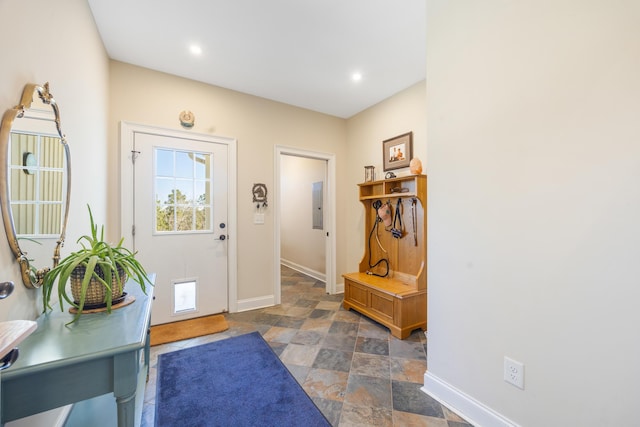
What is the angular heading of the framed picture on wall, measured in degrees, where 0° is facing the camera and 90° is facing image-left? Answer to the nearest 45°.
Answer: approximately 45°

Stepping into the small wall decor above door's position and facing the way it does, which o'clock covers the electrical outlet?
The electrical outlet is roughly at 11 o'clock from the small wall decor above door.

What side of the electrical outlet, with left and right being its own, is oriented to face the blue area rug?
front

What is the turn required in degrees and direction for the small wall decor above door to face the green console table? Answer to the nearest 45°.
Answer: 0° — it already faces it

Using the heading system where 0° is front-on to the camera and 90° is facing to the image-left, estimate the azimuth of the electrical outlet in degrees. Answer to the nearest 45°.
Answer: approximately 45°

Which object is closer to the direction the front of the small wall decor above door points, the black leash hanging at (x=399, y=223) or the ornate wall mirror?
the ornate wall mirror

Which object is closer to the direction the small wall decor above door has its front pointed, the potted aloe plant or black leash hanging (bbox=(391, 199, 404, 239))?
the potted aloe plant

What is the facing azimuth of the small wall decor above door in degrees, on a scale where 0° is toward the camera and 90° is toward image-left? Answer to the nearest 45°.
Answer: approximately 0°

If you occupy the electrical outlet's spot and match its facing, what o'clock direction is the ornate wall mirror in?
The ornate wall mirror is roughly at 12 o'clock from the electrical outlet.

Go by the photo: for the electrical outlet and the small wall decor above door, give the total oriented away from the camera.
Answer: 0
